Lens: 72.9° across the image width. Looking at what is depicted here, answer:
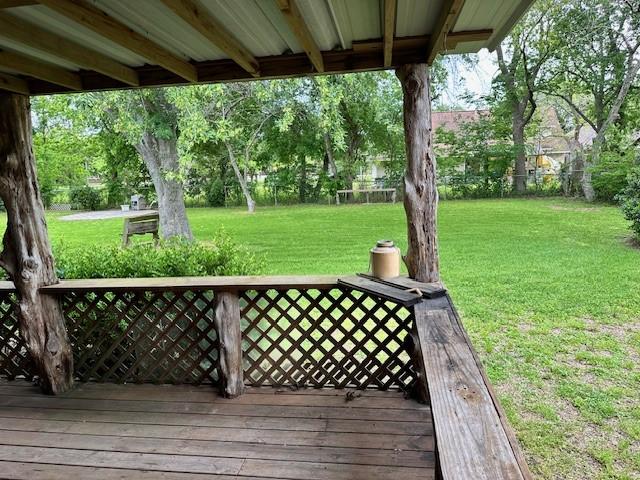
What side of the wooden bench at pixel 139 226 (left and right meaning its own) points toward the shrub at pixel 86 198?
front

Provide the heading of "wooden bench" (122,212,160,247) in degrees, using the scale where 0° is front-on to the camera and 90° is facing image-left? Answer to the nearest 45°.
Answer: approximately 0°

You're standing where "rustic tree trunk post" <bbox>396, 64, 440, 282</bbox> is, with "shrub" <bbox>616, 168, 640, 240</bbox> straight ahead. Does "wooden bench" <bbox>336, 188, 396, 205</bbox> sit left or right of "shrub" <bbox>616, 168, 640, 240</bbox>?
left

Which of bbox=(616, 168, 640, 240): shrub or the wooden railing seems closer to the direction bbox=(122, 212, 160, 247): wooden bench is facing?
the wooden railing

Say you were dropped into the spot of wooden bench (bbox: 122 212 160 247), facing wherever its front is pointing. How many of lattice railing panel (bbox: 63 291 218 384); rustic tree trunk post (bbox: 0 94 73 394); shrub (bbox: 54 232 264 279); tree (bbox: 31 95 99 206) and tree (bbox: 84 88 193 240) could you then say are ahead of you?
3

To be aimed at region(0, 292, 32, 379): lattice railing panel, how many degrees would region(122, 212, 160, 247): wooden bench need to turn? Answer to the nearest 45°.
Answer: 0° — it already faces it

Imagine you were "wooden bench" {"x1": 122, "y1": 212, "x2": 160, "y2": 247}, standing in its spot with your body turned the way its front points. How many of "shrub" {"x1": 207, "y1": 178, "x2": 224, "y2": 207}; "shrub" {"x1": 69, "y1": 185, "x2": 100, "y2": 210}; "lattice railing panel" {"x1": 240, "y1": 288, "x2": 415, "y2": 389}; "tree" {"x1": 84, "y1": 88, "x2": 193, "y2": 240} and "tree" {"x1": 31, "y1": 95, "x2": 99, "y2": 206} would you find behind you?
4

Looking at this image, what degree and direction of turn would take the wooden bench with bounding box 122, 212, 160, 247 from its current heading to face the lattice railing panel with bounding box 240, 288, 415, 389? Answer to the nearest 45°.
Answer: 0° — it already faces it

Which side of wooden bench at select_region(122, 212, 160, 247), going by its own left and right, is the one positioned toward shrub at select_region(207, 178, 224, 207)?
back

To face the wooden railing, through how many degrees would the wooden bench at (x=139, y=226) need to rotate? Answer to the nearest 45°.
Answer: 0° — it already faces it

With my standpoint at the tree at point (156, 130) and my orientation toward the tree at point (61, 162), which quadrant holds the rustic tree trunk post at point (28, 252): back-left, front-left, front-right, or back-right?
back-left

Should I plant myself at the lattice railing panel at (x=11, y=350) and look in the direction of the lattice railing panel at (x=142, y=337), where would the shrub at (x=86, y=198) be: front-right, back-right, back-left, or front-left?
back-left
